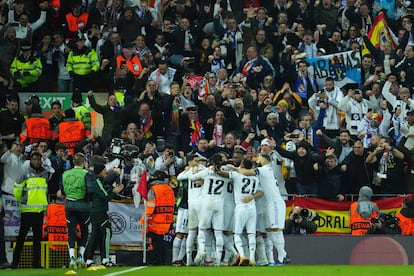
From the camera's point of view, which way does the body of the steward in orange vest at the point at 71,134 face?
away from the camera

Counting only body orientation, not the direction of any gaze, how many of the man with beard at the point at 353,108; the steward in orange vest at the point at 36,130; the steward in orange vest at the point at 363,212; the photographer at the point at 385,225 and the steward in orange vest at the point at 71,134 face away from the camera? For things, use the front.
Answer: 3

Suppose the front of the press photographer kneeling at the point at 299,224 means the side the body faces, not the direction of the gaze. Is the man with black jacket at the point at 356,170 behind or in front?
behind

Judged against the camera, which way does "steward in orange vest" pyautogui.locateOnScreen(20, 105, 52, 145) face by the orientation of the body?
away from the camera

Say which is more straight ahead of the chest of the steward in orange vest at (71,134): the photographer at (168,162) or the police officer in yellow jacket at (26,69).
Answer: the police officer in yellow jacket

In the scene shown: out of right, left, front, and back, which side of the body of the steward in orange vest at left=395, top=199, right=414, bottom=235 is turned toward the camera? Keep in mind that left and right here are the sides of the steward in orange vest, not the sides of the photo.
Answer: back

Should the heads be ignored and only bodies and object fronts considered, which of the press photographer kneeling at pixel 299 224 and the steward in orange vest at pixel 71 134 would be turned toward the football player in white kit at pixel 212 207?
the press photographer kneeling

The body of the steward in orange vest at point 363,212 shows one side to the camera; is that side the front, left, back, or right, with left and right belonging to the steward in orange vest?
back

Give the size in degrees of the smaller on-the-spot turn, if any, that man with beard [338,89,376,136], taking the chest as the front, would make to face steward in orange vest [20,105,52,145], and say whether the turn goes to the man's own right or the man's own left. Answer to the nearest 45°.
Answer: approximately 90° to the man's own right

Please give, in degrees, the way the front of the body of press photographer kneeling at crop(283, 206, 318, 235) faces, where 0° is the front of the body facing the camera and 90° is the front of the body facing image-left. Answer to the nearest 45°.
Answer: approximately 45°
